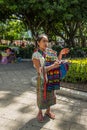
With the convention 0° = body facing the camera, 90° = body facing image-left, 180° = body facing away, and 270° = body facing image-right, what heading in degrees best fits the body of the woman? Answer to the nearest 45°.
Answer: approximately 315°

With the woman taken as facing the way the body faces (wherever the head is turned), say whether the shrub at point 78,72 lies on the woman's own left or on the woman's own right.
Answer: on the woman's own left
